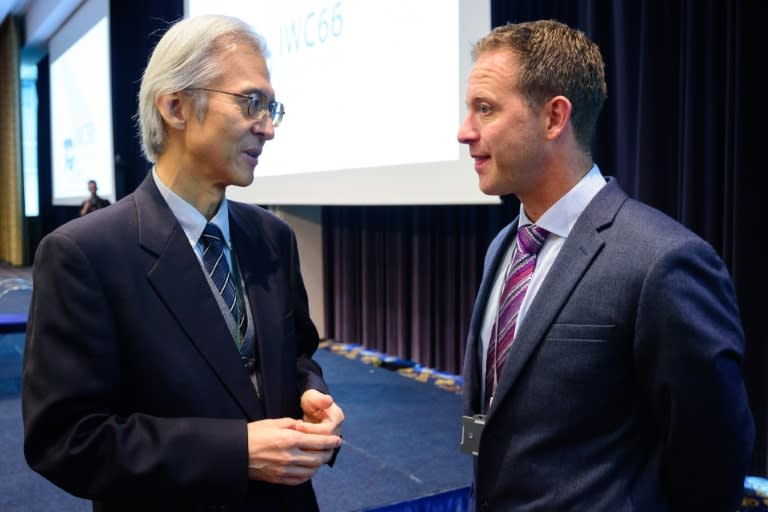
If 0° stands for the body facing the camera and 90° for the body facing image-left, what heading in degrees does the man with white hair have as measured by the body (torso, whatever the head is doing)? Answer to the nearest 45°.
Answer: approximately 315°

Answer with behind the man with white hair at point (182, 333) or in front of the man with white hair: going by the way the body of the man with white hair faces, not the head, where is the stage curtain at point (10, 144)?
behind
